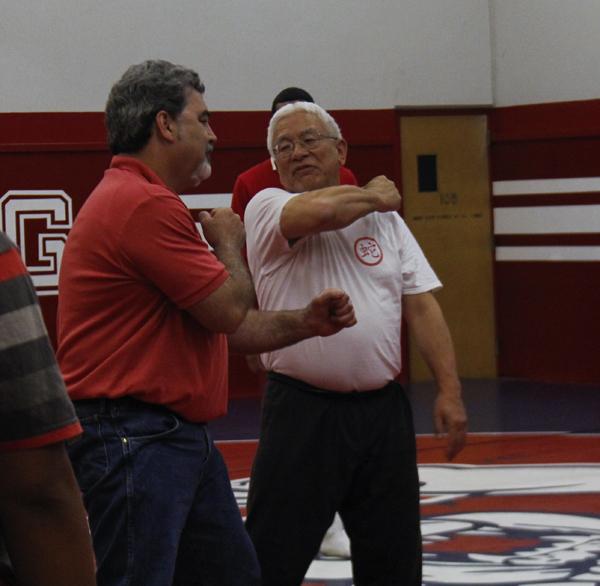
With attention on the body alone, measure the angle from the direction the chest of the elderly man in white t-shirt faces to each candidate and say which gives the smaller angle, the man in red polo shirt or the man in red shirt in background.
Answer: the man in red polo shirt

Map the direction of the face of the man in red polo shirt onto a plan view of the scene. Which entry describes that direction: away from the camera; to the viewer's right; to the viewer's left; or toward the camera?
to the viewer's right

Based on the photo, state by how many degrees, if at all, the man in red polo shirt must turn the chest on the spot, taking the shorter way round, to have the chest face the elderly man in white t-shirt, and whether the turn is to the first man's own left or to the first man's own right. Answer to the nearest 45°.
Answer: approximately 45° to the first man's own left

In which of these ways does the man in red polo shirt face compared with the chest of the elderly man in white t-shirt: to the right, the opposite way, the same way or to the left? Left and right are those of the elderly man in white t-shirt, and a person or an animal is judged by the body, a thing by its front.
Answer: to the left

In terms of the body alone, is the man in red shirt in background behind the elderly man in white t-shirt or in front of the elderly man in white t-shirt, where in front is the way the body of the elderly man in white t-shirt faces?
behind

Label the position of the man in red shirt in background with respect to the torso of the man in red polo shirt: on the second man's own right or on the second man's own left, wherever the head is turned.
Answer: on the second man's own left

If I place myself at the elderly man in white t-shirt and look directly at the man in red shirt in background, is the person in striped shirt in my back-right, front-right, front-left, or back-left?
back-left

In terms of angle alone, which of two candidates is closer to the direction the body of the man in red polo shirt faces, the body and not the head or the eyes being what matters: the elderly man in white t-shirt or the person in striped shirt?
the elderly man in white t-shirt

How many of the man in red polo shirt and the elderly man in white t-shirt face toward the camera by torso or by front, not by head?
1

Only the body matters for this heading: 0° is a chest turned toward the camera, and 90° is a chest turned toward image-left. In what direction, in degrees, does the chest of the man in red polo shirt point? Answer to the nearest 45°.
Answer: approximately 270°
